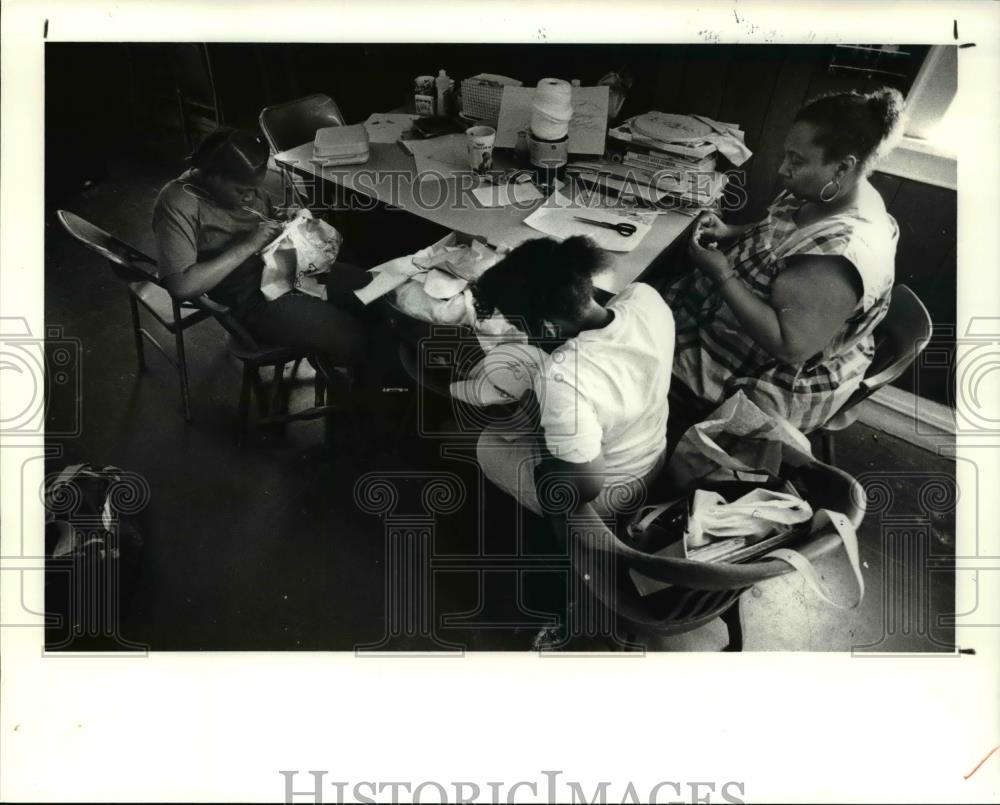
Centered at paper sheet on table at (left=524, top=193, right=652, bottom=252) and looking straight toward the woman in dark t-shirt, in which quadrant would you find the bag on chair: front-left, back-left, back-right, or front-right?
back-left

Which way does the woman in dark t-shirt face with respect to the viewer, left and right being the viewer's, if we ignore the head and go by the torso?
facing the viewer and to the right of the viewer

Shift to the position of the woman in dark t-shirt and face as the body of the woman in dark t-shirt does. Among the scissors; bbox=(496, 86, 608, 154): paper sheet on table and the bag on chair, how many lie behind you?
0

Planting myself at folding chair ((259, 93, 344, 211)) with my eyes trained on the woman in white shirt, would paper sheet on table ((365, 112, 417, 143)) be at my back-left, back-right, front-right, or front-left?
front-left

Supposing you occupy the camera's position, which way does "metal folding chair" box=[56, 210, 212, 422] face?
facing away from the viewer and to the right of the viewer
